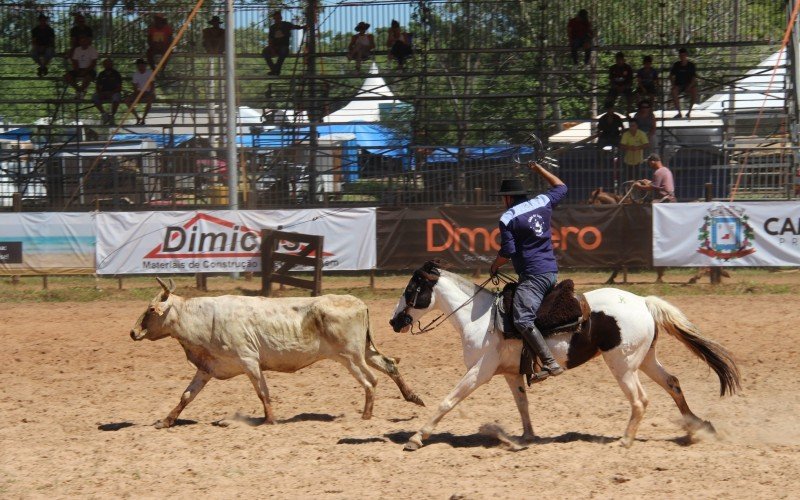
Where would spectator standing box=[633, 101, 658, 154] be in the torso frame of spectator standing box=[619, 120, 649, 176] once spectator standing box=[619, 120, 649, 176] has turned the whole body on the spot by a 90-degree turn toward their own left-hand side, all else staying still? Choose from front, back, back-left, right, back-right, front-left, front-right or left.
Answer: left

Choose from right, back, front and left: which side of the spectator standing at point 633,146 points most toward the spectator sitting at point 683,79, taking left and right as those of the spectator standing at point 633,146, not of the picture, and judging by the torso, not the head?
back

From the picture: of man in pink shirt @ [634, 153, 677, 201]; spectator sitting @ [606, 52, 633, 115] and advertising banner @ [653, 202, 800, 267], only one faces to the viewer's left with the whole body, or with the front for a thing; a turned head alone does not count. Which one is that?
the man in pink shirt

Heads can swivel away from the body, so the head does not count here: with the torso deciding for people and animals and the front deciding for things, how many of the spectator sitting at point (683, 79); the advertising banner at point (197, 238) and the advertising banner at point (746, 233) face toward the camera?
3

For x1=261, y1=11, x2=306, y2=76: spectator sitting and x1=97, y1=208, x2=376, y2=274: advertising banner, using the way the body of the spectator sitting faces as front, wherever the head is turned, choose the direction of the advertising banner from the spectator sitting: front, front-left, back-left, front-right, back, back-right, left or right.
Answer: front

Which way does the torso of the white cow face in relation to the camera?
to the viewer's left

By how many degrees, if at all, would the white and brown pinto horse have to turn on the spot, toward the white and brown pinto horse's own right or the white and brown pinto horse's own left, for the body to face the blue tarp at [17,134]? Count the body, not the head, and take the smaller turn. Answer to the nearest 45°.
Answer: approximately 45° to the white and brown pinto horse's own right

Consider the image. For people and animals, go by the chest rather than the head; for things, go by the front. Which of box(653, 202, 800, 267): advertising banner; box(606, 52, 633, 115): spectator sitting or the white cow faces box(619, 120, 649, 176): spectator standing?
box(606, 52, 633, 115): spectator sitting

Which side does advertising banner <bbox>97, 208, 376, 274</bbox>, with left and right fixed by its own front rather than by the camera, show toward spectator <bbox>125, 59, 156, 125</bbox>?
back

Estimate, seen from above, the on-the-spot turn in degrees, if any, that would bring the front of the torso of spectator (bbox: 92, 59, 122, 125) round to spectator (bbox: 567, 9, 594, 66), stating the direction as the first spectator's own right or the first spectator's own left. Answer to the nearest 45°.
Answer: approximately 90° to the first spectator's own left

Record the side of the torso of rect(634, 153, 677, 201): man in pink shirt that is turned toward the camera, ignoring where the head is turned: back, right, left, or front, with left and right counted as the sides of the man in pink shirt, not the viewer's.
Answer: left

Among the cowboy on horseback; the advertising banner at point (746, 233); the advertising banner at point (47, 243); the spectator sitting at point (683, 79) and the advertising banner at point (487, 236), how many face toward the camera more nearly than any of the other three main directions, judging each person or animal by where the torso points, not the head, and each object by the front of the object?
4

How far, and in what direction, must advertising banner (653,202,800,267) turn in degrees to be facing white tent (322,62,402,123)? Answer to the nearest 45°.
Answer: approximately 135° to its right
